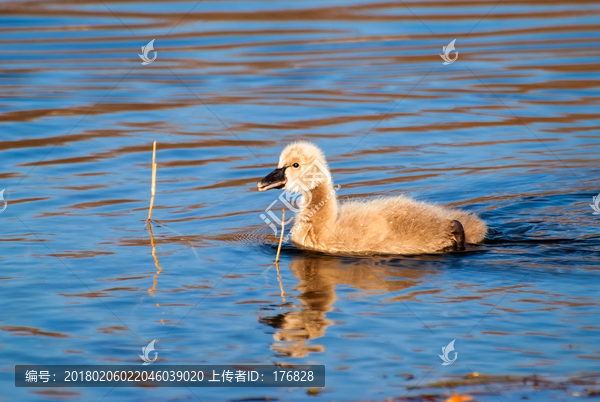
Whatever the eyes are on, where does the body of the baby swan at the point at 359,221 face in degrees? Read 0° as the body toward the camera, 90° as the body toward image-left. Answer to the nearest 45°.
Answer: approximately 90°
